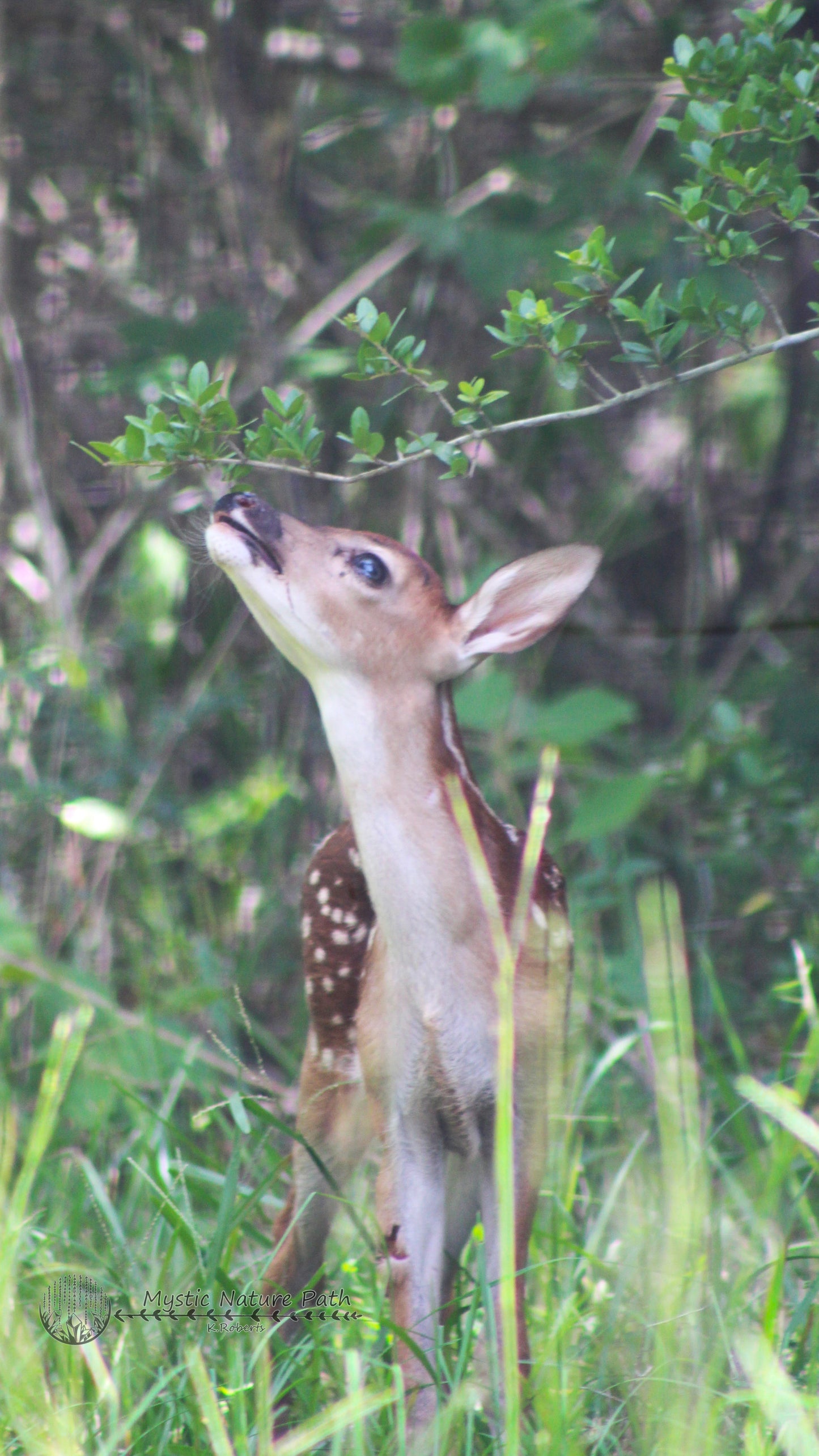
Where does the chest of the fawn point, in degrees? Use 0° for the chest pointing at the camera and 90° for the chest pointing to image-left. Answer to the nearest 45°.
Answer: approximately 0°

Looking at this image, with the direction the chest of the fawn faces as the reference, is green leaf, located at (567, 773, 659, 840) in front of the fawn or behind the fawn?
behind
